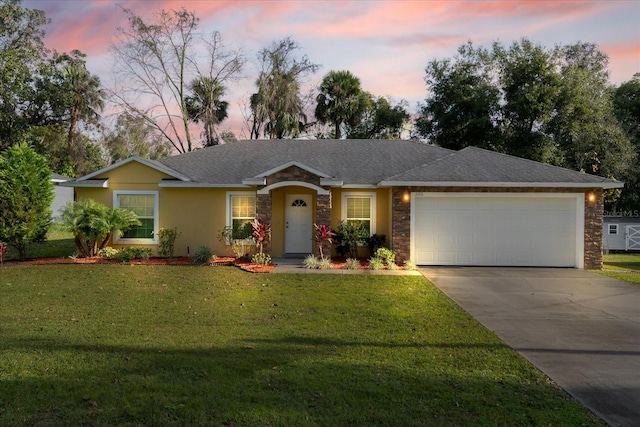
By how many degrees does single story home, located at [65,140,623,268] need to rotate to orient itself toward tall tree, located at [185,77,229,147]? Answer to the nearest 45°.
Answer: approximately 135° to its right

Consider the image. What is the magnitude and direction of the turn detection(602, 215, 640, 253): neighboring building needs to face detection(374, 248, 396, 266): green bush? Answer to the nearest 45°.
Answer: approximately 45° to its right

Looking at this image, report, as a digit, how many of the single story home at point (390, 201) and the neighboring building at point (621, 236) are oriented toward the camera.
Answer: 2

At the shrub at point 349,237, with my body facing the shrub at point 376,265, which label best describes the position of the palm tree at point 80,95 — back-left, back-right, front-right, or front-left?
back-right

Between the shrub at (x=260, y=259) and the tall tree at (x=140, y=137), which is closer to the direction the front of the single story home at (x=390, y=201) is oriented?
the shrub

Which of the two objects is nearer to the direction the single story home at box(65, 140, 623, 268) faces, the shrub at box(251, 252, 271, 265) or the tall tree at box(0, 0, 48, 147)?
the shrub

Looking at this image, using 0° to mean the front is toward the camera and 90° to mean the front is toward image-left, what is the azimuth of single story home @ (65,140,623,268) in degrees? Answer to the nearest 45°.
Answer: approximately 0°

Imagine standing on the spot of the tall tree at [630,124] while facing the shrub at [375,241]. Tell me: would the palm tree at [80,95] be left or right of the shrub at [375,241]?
right

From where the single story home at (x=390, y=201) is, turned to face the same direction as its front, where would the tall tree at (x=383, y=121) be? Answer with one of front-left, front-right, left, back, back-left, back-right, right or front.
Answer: back

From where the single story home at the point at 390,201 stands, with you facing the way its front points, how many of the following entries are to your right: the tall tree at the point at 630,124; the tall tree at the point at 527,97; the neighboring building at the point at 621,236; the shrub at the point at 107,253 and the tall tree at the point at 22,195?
2

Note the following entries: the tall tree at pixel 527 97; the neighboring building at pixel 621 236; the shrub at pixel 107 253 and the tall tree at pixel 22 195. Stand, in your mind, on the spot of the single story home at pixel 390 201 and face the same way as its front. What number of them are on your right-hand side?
2

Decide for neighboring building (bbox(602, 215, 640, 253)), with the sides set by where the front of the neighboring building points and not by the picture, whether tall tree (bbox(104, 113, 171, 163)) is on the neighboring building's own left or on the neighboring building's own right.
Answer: on the neighboring building's own right
